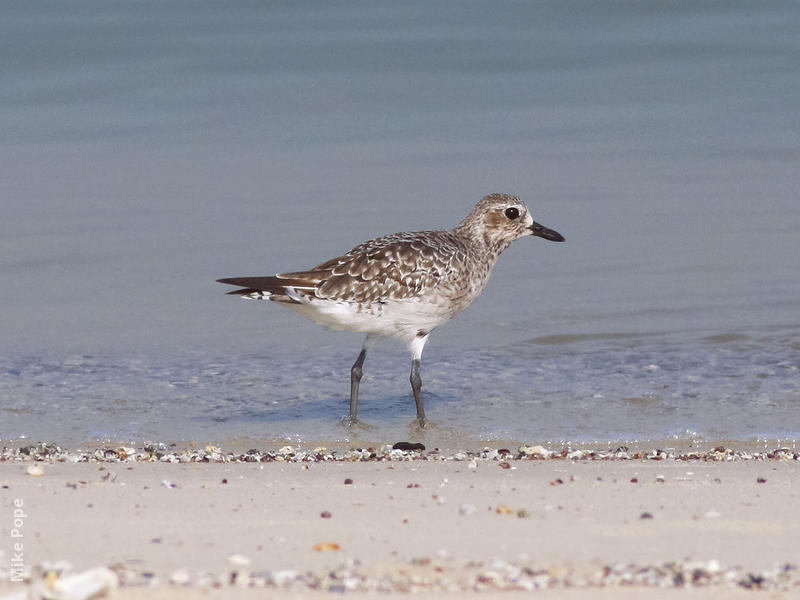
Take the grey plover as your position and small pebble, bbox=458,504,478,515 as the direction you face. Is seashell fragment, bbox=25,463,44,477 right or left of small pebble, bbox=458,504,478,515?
right

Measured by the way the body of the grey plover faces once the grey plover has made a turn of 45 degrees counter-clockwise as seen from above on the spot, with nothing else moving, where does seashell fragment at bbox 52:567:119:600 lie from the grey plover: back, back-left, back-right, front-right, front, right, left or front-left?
back-right

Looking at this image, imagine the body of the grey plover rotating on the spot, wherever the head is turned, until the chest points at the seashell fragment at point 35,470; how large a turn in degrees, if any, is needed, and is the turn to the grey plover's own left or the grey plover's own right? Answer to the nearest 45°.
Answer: approximately 135° to the grey plover's own right

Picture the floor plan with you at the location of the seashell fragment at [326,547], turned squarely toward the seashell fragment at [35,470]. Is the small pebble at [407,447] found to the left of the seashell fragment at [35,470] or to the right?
right

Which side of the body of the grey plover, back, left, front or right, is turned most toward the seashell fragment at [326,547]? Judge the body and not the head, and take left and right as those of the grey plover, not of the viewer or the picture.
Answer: right

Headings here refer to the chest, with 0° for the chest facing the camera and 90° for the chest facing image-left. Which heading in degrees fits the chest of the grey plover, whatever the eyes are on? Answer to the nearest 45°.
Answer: approximately 270°

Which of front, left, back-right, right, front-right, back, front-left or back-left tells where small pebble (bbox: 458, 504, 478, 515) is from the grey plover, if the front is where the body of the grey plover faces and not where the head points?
right
